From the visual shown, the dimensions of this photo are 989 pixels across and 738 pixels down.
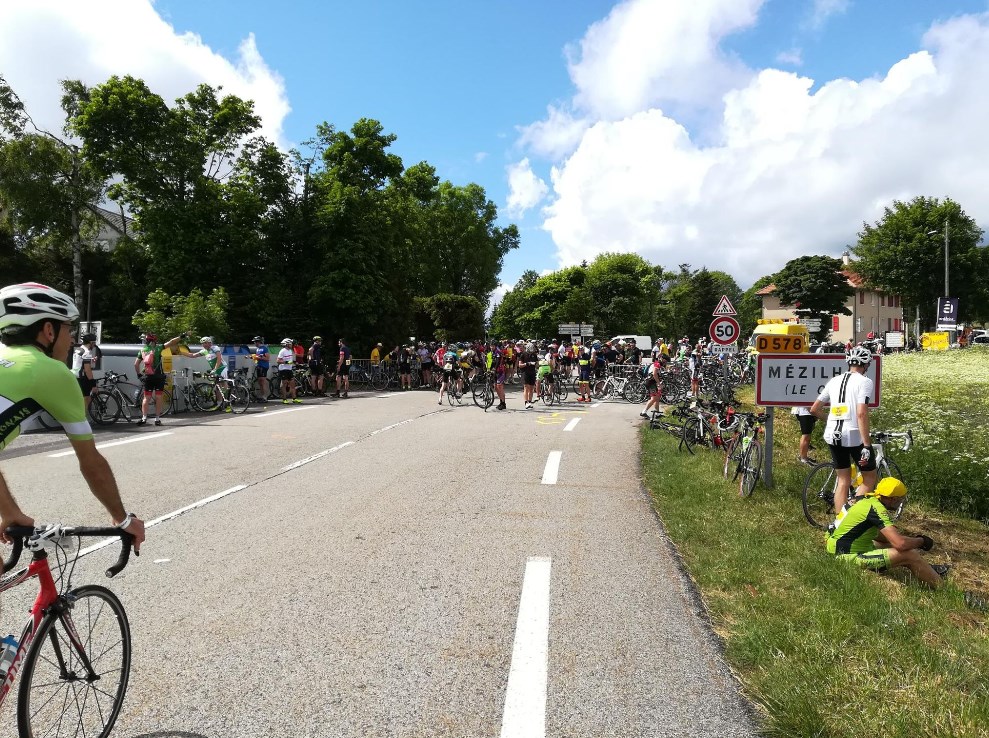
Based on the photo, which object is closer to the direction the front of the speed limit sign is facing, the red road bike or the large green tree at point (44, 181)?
the red road bike

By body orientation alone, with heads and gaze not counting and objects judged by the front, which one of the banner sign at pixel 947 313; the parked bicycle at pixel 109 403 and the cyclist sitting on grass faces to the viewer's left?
the parked bicycle

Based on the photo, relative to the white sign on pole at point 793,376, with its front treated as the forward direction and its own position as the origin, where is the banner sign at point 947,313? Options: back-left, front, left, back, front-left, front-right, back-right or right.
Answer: back

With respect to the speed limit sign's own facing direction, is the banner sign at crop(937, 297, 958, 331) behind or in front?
behind

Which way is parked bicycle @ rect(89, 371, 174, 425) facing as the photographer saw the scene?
facing to the left of the viewer

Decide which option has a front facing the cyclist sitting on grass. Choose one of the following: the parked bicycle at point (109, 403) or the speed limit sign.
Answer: the speed limit sign

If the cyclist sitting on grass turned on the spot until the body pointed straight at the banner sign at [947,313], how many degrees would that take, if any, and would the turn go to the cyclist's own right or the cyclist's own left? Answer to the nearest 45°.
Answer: approximately 90° to the cyclist's own left

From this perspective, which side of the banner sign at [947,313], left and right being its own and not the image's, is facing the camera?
front

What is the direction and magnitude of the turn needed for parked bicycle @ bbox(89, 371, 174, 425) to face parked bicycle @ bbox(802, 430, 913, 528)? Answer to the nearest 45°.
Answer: approximately 135° to its left

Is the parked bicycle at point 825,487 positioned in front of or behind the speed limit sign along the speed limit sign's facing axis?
in front

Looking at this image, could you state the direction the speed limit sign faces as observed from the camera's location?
facing the viewer

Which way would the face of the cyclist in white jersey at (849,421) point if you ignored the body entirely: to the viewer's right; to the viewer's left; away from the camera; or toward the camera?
away from the camera

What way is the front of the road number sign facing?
toward the camera

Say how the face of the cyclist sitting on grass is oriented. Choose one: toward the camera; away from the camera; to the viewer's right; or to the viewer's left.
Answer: to the viewer's right
